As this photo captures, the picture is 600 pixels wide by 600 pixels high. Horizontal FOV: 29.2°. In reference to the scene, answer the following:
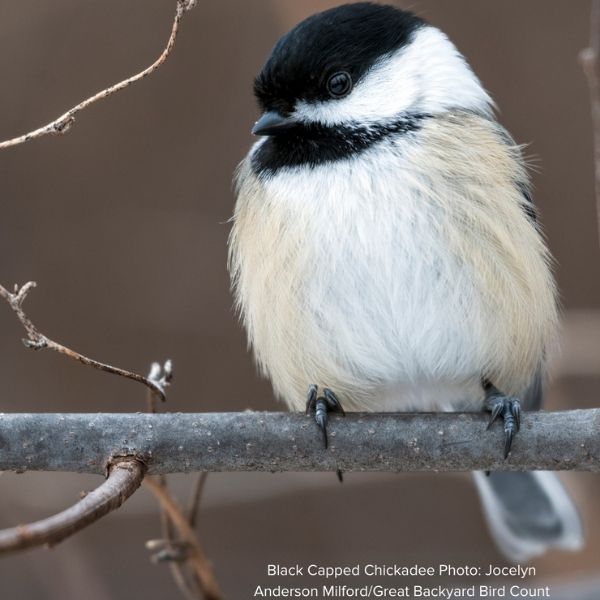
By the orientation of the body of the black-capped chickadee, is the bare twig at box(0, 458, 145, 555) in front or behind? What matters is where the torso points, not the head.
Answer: in front

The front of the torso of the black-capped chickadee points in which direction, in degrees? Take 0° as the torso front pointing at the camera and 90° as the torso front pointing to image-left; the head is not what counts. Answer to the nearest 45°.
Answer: approximately 45°
